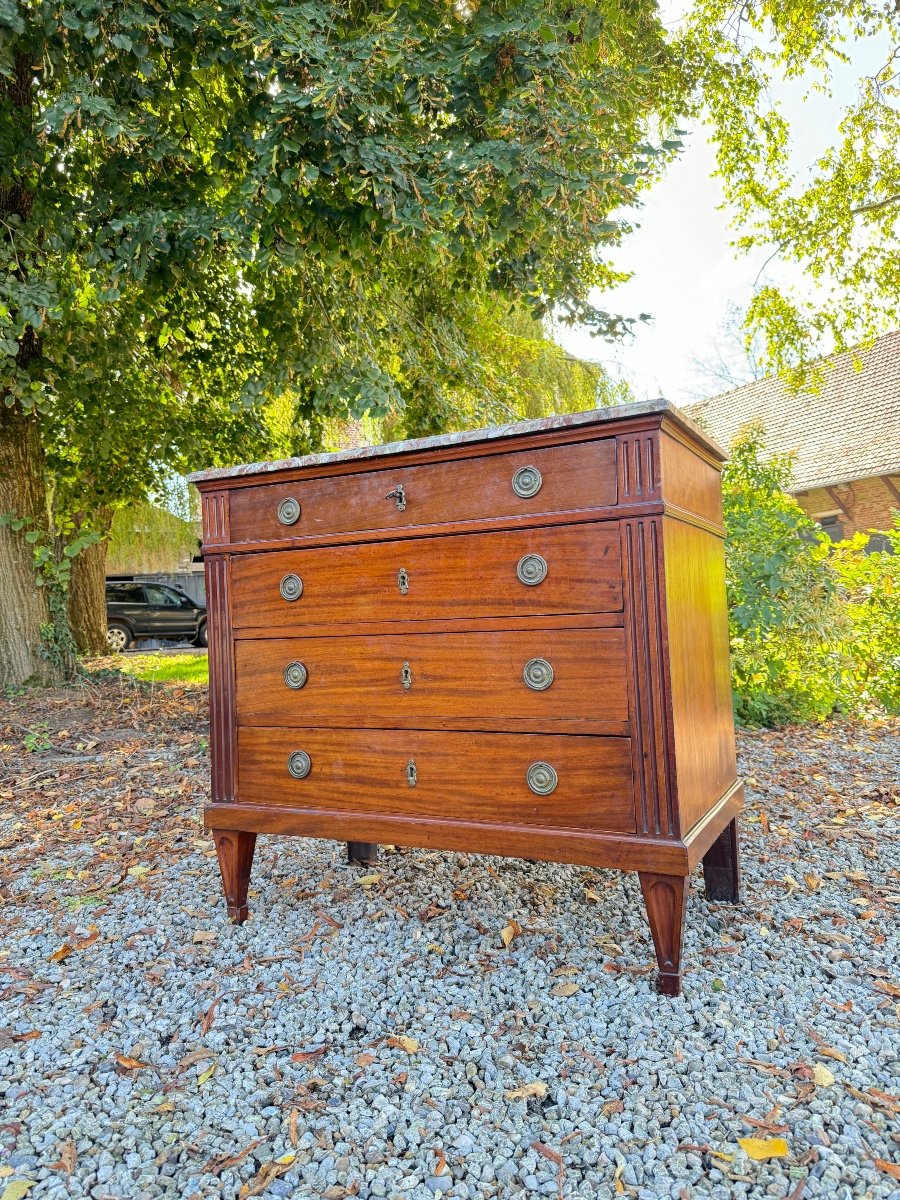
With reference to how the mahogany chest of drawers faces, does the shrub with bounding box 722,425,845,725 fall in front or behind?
behind

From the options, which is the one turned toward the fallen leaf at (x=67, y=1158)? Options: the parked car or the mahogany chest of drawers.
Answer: the mahogany chest of drawers

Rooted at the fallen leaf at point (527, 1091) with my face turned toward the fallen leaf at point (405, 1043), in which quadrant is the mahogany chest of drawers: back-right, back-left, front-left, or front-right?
front-right

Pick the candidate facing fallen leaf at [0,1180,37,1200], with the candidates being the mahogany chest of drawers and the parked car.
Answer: the mahogany chest of drawers

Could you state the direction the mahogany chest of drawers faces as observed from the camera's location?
facing the viewer and to the left of the viewer
